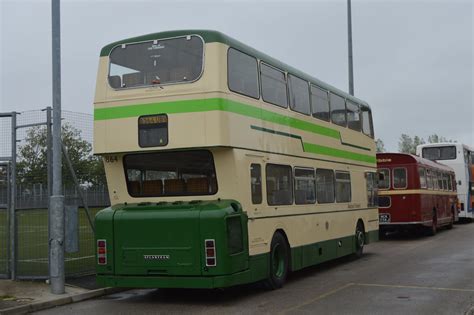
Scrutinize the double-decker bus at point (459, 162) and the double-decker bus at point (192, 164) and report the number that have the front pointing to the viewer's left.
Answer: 0

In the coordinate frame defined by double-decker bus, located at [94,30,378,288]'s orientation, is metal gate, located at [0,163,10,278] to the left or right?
on its left

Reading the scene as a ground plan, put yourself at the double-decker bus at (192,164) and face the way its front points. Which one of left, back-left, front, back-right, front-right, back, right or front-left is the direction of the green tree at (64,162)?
left

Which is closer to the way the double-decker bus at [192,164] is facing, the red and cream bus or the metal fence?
the red and cream bus

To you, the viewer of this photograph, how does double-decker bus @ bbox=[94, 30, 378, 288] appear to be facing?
facing away from the viewer and to the right of the viewer
